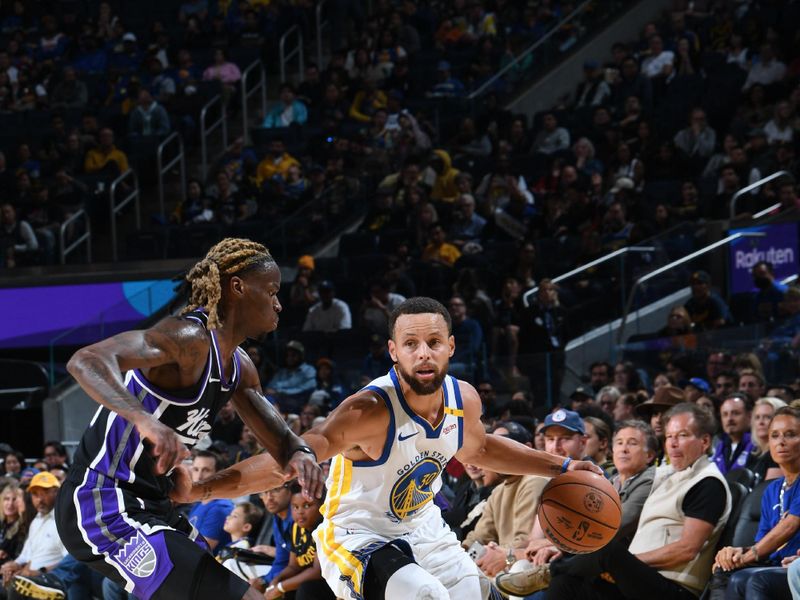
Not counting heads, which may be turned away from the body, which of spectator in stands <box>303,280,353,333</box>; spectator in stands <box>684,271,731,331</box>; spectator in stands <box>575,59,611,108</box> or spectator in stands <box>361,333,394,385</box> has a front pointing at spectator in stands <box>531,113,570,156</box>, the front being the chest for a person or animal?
spectator in stands <box>575,59,611,108</box>

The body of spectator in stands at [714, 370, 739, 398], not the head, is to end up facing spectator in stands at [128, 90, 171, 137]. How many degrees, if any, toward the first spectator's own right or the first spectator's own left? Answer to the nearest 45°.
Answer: approximately 90° to the first spectator's own right

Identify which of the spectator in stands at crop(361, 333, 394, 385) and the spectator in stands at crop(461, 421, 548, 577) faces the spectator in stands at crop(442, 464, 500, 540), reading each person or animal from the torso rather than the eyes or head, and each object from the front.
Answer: the spectator in stands at crop(361, 333, 394, 385)

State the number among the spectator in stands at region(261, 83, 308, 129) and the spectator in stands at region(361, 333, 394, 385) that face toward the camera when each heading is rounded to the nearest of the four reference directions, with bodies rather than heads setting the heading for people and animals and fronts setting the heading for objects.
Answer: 2

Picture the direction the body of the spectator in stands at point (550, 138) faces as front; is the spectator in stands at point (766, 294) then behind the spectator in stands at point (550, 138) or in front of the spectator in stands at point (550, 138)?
in front

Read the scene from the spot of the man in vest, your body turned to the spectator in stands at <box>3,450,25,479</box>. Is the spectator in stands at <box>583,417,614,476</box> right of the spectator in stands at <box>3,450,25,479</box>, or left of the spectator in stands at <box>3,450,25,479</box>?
right

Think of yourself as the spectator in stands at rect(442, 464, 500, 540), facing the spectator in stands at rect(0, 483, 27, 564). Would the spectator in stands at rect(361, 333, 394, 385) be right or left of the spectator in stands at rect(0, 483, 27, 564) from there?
right

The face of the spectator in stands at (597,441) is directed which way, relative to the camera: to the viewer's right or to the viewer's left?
to the viewer's left

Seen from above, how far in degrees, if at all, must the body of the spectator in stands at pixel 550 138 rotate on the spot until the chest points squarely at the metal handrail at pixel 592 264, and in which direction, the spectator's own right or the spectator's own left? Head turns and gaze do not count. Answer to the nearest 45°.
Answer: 0° — they already face it
